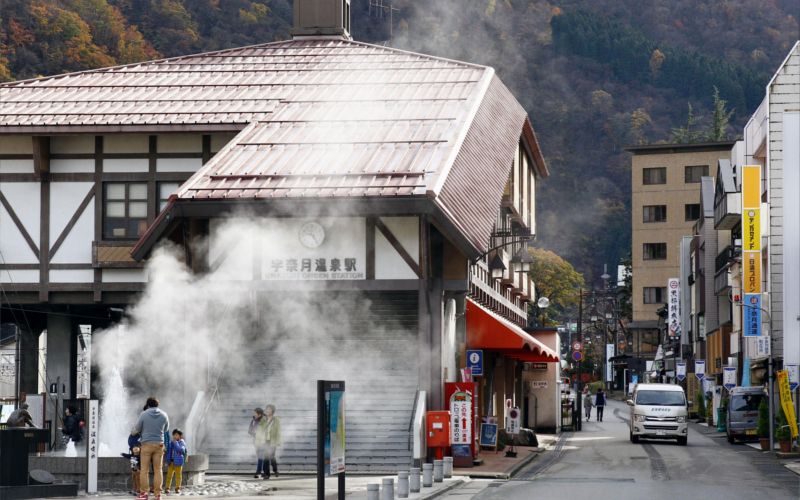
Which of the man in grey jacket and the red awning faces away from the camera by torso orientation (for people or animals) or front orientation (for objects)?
the man in grey jacket

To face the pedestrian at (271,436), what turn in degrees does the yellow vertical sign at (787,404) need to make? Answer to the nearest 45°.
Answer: approximately 45° to its right

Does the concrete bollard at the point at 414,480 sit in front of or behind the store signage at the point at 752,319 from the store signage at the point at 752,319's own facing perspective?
in front

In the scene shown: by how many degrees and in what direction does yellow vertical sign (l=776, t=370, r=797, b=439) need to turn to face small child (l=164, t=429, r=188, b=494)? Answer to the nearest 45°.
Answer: approximately 45° to its right

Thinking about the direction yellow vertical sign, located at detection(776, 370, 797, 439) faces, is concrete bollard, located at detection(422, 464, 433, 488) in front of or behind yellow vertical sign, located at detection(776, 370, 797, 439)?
in front

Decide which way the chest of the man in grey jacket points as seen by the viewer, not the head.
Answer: away from the camera

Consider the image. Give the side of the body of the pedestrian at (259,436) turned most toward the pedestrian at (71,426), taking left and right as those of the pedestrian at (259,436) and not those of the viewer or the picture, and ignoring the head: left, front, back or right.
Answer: right

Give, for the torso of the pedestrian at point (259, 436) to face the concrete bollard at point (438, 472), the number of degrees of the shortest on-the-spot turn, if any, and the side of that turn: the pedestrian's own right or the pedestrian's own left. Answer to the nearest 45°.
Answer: approximately 90° to the pedestrian's own left
